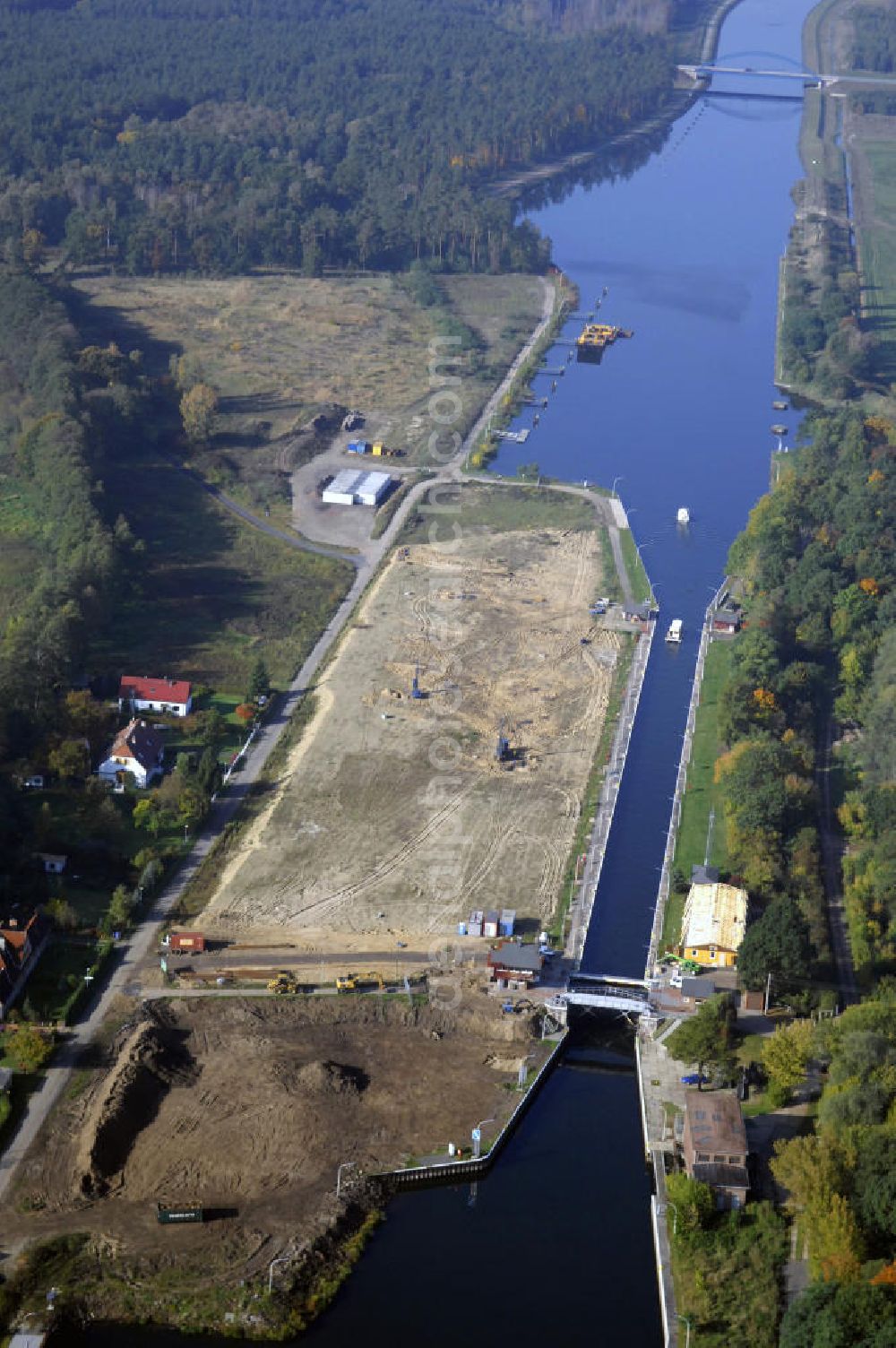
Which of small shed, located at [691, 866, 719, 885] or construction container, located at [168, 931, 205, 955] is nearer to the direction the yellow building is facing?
the construction container
